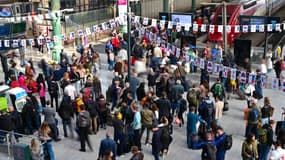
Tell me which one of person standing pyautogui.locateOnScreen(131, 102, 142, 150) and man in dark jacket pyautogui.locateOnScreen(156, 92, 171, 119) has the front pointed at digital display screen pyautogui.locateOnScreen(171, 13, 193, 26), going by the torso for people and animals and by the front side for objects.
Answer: the man in dark jacket

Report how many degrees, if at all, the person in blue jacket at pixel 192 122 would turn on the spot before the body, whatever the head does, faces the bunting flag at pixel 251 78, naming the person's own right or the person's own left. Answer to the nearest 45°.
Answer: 0° — they already face it

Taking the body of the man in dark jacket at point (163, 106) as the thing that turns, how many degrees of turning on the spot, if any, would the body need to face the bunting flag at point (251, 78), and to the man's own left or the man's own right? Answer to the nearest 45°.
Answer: approximately 45° to the man's own right

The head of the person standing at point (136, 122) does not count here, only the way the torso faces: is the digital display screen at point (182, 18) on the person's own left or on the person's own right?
on the person's own right

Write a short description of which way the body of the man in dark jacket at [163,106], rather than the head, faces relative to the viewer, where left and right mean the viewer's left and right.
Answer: facing away from the viewer

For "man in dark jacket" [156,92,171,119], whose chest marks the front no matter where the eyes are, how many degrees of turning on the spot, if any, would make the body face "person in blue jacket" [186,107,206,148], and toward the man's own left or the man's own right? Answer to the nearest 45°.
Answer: approximately 135° to the man's own right
